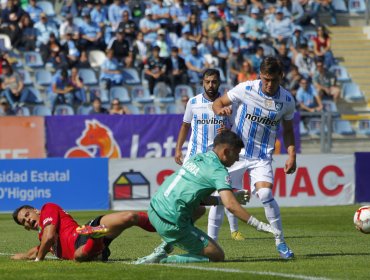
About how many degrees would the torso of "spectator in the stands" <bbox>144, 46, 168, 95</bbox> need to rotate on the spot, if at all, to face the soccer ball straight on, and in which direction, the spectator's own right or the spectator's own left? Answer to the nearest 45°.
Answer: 0° — they already face it

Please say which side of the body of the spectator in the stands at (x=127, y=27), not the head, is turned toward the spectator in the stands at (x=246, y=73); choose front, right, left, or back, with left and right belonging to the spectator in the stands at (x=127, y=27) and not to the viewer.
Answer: left

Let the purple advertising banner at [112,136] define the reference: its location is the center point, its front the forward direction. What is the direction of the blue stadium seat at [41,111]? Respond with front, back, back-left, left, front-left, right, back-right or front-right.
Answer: back-right

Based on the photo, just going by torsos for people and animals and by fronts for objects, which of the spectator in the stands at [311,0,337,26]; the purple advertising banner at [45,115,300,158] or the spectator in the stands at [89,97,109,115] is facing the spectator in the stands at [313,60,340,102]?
the spectator in the stands at [311,0,337,26]

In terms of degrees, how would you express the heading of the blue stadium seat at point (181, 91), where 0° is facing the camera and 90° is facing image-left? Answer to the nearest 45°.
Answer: approximately 0°

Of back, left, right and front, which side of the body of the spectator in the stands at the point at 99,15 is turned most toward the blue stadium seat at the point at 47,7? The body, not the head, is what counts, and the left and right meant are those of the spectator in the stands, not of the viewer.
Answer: right

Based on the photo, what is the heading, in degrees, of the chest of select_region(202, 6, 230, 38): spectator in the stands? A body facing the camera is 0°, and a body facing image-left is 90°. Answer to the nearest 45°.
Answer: approximately 0°

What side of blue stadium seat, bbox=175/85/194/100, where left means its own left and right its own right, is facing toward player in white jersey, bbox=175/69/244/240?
front

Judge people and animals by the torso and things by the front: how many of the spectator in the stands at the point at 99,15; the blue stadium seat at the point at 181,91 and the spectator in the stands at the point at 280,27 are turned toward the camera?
3
